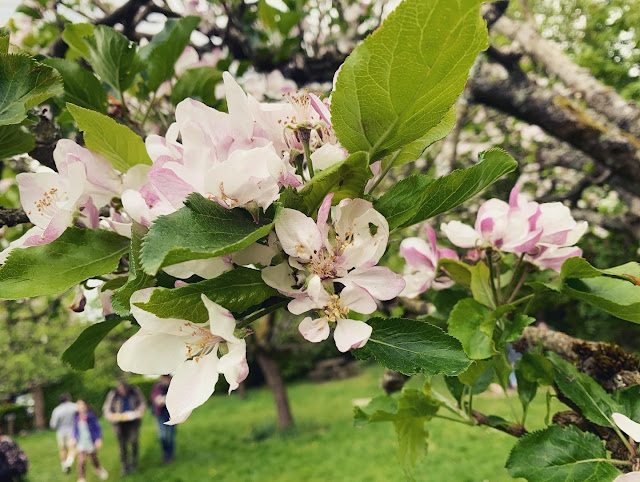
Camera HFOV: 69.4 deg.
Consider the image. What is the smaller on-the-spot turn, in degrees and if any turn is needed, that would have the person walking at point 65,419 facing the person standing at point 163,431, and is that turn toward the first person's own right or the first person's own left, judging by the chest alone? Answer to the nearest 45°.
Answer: approximately 90° to the first person's own right

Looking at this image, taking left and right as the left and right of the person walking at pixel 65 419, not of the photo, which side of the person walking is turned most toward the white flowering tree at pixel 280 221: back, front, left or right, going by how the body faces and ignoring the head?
back

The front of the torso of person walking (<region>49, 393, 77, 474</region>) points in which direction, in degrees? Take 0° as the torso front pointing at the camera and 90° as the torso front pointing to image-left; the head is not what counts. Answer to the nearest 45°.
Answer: approximately 180°
